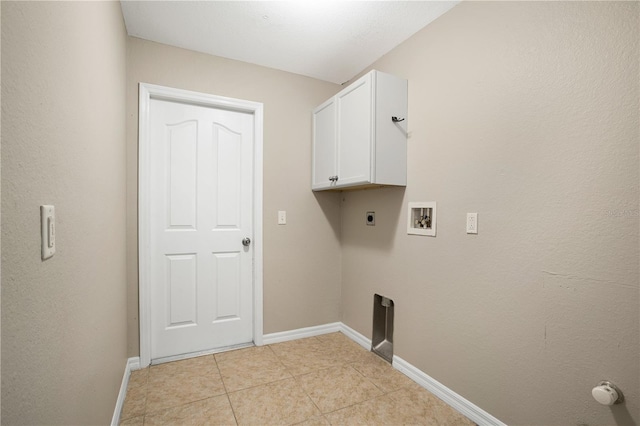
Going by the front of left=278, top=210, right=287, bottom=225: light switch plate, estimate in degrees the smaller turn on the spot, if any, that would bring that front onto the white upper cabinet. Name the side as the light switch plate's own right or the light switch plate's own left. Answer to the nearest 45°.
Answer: approximately 45° to the light switch plate's own left

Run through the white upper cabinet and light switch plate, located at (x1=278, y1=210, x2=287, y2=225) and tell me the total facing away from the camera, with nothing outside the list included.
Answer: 0

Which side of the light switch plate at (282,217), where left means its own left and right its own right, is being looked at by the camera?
front

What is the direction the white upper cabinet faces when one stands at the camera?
facing the viewer and to the left of the viewer

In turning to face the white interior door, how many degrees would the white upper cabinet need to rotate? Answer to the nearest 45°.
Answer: approximately 45° to its right
